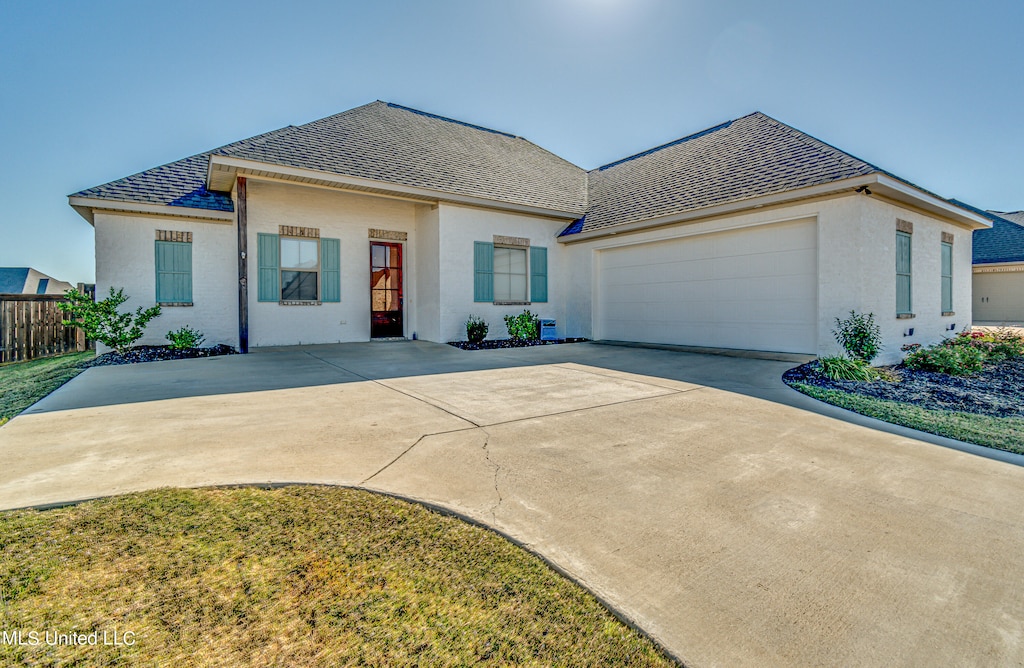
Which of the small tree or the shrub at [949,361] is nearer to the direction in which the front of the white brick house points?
the shrub

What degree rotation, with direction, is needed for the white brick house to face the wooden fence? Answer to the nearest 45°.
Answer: approximately 135° to its right

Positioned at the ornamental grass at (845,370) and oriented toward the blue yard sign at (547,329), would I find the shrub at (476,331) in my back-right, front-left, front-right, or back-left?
front-left

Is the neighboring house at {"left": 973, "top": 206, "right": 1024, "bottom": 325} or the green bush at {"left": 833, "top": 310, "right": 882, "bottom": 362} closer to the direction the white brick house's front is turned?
the green bush

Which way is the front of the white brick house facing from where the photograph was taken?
facing the viewer and to the right of the viewer

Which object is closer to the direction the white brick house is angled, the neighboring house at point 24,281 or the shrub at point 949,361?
the shrub

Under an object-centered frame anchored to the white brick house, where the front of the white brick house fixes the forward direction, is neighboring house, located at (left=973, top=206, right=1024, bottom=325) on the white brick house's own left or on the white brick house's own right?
on the white brick house's own left
